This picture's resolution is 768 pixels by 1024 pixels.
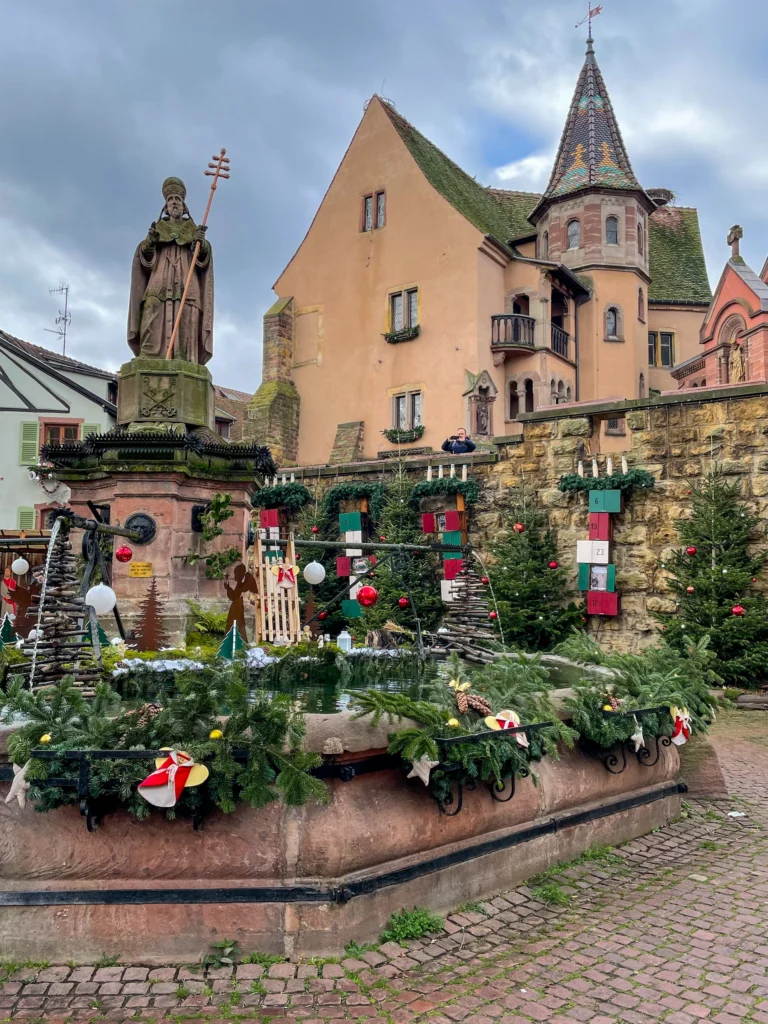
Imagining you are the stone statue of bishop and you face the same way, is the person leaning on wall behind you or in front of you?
behind

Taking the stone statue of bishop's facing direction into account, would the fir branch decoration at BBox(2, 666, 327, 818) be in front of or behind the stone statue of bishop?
in front

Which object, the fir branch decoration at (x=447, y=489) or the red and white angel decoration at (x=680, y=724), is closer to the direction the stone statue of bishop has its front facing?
the red and white angel decoration

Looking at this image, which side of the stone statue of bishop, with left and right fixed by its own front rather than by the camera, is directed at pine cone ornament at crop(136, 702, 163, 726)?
front

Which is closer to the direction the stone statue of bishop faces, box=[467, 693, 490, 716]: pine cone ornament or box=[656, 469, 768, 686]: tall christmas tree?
the pine cone ornament

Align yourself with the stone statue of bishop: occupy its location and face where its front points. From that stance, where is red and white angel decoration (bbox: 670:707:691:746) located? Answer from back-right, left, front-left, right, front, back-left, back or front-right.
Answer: front-left

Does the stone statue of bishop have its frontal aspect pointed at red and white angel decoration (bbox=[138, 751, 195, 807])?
yes

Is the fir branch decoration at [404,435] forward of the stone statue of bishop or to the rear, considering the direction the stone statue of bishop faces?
to the rear

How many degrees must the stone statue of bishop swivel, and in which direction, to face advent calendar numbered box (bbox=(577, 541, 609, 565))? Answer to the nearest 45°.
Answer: approximately 135° to its left

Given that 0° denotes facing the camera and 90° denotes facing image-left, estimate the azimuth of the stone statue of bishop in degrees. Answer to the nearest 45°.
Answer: approximately 0°

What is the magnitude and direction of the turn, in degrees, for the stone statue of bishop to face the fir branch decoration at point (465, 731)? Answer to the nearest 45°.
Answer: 0° — it already faces it

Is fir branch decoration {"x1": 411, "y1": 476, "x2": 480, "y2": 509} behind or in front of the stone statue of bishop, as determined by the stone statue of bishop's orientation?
behind
